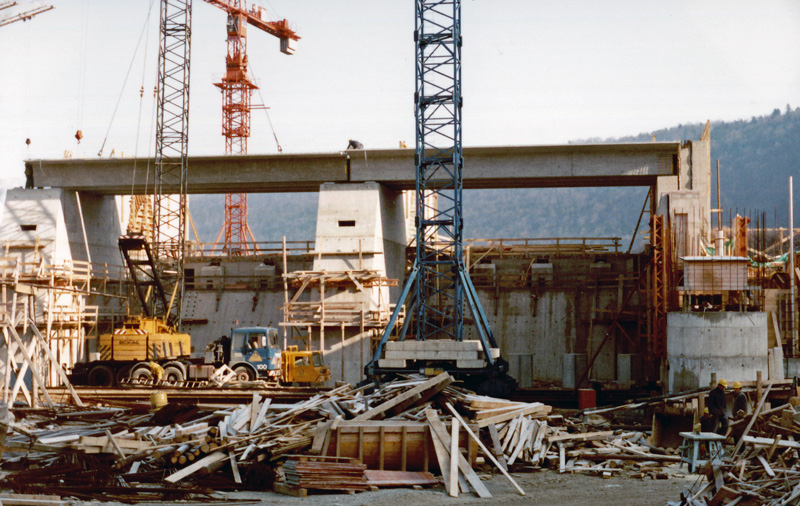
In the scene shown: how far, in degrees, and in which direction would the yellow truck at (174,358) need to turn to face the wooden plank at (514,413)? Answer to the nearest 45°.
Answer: approximately 45° to its right

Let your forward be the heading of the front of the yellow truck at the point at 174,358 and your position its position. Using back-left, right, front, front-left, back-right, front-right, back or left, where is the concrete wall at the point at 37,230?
back-left

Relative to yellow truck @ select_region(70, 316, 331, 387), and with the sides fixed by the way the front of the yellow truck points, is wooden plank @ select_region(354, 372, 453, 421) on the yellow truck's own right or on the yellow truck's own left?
on the yellow truck's own right

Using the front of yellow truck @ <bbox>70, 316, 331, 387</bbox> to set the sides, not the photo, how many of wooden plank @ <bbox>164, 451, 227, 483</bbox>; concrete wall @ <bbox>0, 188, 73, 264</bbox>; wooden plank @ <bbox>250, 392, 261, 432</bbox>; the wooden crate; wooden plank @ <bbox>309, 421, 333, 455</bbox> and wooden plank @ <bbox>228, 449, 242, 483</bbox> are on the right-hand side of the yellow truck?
5

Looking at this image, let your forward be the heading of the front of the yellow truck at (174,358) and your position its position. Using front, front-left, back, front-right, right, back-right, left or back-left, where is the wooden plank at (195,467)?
right

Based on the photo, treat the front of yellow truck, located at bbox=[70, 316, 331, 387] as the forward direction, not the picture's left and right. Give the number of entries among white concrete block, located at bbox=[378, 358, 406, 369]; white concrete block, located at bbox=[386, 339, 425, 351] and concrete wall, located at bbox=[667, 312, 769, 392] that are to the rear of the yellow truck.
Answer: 0

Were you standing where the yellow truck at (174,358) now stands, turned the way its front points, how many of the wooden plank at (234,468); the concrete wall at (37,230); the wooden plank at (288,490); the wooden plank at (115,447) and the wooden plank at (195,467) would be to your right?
4

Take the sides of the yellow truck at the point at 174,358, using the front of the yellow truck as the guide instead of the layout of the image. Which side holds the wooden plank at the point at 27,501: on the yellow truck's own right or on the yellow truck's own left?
on the yellow truck's own right

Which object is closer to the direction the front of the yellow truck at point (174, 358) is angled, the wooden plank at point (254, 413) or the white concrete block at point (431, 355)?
the white concrete block

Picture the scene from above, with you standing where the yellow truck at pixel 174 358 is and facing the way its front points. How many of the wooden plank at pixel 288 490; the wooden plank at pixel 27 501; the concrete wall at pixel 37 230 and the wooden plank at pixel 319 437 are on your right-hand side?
3

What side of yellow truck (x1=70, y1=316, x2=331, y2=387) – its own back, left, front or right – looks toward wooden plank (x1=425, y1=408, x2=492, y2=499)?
right

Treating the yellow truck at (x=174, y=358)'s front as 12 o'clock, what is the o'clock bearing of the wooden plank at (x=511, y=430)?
The wooden plank is roughly at 2 o'clock from the yellow truck.

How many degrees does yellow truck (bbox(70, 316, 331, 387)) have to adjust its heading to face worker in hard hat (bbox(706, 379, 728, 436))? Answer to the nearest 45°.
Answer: approximately 45° to its right

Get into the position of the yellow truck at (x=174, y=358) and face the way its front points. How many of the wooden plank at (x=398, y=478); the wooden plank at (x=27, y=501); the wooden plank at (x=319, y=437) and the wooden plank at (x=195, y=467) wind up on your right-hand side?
4

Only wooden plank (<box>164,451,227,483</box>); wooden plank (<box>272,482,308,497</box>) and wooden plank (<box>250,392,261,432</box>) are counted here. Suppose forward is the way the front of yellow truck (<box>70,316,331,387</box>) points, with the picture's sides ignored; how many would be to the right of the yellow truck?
3

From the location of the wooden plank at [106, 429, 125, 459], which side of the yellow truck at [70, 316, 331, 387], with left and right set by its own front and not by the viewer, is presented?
right

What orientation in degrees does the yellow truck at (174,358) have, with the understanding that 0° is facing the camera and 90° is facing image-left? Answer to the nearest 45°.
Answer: approximately 270°

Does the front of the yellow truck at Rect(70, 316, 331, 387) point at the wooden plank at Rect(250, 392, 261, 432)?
no
